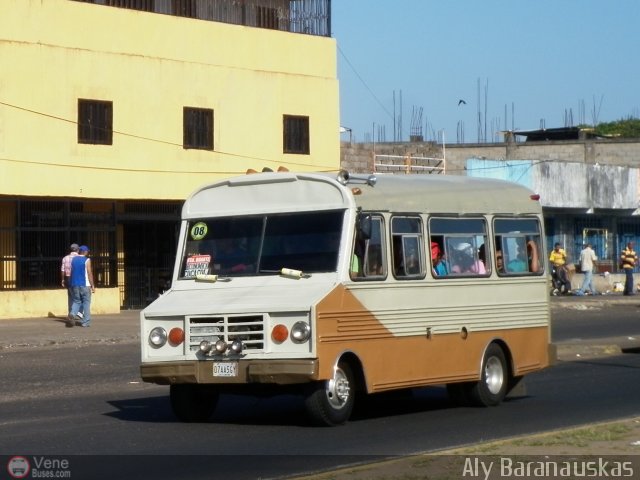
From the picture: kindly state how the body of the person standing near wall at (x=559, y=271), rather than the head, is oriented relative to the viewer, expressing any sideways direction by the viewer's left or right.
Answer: facing the viewer

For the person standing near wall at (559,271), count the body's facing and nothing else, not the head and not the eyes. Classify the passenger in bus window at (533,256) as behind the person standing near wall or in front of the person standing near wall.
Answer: in front

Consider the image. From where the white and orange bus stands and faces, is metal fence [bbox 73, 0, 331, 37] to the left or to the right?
on its right

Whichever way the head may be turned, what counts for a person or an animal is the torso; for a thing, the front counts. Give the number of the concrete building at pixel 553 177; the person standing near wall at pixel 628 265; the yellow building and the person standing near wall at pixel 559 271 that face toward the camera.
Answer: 4

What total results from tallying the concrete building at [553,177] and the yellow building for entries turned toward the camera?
2

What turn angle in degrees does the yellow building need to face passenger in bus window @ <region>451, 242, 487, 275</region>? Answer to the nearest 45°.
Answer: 0° — it already faces them

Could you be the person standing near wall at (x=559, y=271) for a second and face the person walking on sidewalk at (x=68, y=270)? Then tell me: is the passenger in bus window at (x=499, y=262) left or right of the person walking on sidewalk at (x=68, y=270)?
left

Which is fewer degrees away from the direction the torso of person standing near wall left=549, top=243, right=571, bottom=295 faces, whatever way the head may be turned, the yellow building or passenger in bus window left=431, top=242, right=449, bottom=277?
the passenger in bus window

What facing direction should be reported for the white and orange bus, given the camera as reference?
facing the viewer and to the left of the viewer

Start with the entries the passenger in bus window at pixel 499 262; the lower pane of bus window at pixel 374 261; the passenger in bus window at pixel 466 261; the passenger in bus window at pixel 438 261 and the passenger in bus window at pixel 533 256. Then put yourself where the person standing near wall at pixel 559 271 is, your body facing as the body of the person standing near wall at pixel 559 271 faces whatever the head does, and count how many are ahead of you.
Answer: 5

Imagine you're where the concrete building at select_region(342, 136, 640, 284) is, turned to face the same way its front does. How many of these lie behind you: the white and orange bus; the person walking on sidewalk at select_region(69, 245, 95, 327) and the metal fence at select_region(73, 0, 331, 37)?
0

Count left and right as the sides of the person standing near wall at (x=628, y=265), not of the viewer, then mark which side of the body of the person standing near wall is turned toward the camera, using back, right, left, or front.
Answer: front

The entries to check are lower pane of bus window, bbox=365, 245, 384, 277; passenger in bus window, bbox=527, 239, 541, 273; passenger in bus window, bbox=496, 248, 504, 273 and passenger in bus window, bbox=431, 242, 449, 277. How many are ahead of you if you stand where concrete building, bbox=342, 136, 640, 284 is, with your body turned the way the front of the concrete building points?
4

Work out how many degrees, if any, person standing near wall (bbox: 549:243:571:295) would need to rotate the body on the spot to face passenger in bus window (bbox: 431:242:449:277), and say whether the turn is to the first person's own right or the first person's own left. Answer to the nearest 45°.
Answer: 0° — they already face them
